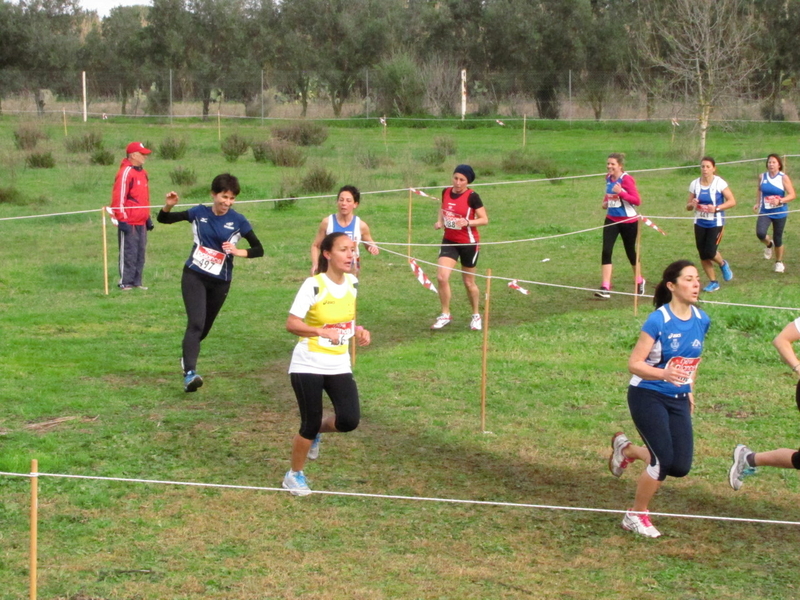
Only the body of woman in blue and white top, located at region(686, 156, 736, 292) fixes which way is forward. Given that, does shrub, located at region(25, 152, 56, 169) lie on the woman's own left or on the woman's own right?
on the woman's own right

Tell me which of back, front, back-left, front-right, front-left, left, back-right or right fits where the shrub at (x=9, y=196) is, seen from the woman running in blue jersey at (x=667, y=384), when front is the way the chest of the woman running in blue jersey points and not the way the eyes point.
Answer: back

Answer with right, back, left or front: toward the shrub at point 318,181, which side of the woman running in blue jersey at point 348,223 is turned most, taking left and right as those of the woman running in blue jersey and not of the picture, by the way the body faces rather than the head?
back

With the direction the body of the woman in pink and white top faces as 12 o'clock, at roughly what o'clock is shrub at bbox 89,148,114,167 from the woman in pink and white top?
The shrub is roughly at 3 o'clock from the woman in pink and white top.

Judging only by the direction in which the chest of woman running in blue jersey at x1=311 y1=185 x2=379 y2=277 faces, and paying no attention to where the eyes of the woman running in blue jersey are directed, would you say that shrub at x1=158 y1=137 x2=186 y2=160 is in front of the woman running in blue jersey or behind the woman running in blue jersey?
behind

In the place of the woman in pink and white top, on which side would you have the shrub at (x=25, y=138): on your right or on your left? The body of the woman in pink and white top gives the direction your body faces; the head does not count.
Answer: on your right

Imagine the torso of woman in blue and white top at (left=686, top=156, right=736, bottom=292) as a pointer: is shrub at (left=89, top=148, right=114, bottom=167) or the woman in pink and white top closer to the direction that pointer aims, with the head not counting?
the woman in pink and white top

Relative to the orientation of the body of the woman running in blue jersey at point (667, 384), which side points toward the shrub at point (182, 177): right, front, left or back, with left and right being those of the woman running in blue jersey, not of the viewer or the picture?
back

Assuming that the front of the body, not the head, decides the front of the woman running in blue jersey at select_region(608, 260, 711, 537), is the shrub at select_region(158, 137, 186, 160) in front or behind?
behind

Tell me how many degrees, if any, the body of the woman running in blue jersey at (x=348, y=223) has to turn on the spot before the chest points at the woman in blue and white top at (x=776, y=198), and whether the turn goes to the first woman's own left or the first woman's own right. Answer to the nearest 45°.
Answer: approximately 135° to the first woman's own left
